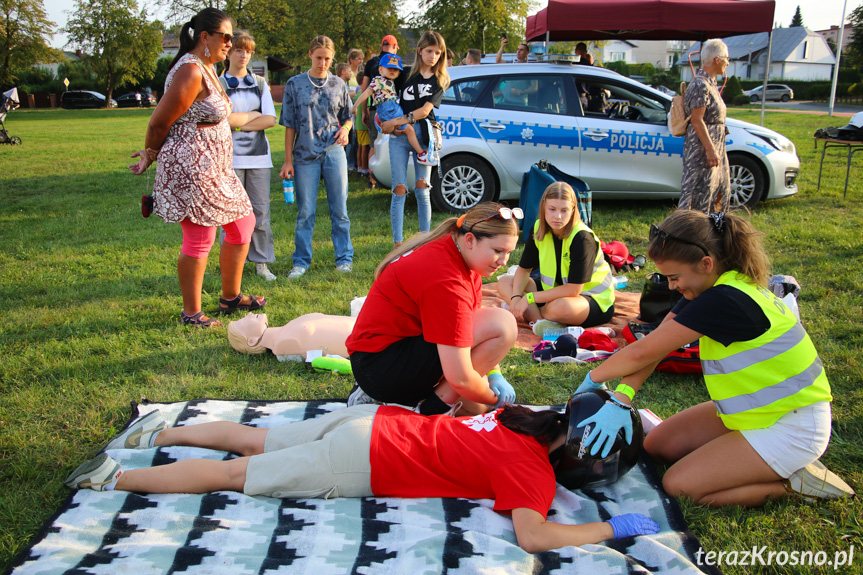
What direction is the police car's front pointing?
to the viewer's right

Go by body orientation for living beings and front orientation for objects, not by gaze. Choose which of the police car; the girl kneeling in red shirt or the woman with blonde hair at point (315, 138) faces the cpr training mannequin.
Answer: the woman with blonde hair

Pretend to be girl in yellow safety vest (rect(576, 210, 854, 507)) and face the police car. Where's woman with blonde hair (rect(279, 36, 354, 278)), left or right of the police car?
left

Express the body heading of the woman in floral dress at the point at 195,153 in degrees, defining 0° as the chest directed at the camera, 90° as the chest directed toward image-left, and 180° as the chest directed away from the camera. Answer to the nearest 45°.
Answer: approximately 270°

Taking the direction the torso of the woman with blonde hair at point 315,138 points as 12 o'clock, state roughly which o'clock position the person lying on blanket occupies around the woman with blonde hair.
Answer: The person lying on blanket is roughly at 12 o'clock from the woman with blonde hair.

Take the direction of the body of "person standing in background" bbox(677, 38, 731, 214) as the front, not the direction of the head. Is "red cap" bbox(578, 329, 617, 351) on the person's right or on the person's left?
on the person's right

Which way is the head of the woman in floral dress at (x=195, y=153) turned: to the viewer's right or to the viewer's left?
to the viewer's right

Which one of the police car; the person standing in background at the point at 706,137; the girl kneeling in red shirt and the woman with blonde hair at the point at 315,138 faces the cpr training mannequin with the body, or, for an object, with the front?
the woman with blonde hair

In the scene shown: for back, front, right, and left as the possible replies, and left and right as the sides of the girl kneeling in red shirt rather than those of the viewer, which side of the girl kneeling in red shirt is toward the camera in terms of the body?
right
